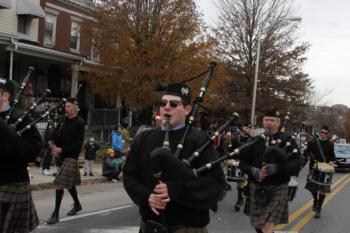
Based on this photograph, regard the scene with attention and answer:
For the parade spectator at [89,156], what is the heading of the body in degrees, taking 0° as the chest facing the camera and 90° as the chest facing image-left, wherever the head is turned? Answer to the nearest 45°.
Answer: approximately 0°

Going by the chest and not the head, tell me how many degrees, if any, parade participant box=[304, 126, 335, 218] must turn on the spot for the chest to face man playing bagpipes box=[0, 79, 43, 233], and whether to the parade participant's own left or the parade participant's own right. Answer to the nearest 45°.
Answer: approximately 45° to the parade participant's own right

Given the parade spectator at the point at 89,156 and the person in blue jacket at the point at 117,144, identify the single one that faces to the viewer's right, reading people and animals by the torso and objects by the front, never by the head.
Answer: the person in blue jacket at the point at 117,144

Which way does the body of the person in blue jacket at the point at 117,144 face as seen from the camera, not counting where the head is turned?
to the viewer's right

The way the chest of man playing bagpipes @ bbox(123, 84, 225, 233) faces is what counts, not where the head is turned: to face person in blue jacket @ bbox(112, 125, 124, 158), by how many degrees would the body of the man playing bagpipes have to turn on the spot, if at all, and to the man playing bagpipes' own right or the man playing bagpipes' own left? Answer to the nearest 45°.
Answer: approximately 135° to the man playing bagpipes' own right

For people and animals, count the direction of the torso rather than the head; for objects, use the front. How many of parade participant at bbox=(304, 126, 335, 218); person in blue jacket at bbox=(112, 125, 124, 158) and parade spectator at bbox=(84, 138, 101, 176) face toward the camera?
2

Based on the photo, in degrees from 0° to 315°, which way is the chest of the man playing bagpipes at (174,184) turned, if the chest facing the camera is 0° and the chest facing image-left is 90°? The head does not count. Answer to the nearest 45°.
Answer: approximately 45°

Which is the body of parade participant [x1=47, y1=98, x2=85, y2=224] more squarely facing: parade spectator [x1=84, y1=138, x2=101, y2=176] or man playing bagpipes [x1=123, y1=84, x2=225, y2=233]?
the man playing bagpipes

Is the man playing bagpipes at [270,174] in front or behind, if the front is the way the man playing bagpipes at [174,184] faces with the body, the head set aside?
behind

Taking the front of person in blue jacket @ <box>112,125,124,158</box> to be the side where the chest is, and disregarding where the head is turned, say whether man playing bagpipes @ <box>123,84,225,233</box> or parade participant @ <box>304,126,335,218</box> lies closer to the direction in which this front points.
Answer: the parade participant
